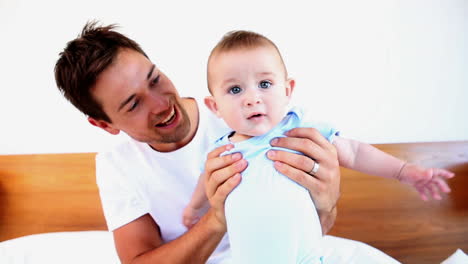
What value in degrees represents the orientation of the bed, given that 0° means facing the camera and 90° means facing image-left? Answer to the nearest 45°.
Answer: approximately 0°

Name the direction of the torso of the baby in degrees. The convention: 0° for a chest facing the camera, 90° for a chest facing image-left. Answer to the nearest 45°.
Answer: approximately 0°

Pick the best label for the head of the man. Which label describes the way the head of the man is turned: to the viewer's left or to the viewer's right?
to the viewer's right

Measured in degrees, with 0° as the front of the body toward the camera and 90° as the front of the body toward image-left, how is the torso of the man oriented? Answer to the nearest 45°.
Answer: approximately 315°
